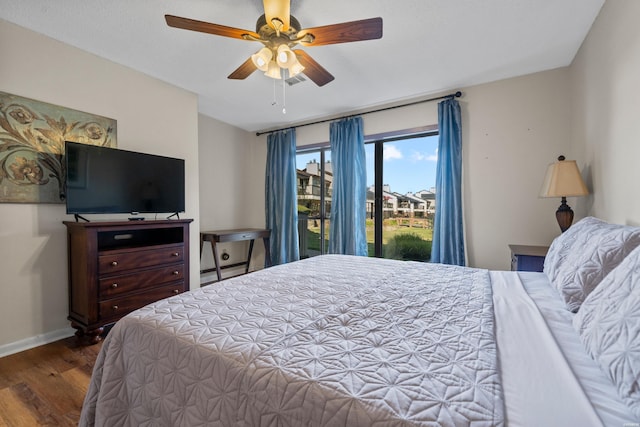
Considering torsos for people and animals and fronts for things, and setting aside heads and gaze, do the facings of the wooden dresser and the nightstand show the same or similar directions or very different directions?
very different directions

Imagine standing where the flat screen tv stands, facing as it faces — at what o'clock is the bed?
The bed is roughly at 1 o'clock from the flat screen tv.

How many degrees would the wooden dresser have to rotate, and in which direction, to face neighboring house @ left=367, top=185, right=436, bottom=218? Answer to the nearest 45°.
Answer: approximately 45° to its left

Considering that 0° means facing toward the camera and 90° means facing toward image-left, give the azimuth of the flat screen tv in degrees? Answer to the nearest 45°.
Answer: approximately 315°

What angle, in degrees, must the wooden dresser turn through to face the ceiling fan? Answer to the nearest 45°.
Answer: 0° — it already faces it

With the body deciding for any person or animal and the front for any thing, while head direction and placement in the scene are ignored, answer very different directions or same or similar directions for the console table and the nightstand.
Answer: very different directions

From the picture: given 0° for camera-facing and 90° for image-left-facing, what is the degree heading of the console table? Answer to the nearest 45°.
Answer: approximately 315°

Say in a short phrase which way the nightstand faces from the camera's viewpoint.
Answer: facing to the left of the viewer

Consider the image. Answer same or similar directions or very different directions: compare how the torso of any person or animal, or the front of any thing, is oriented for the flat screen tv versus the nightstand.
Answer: very different directions

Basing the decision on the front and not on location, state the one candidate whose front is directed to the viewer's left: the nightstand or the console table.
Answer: the nightstand
